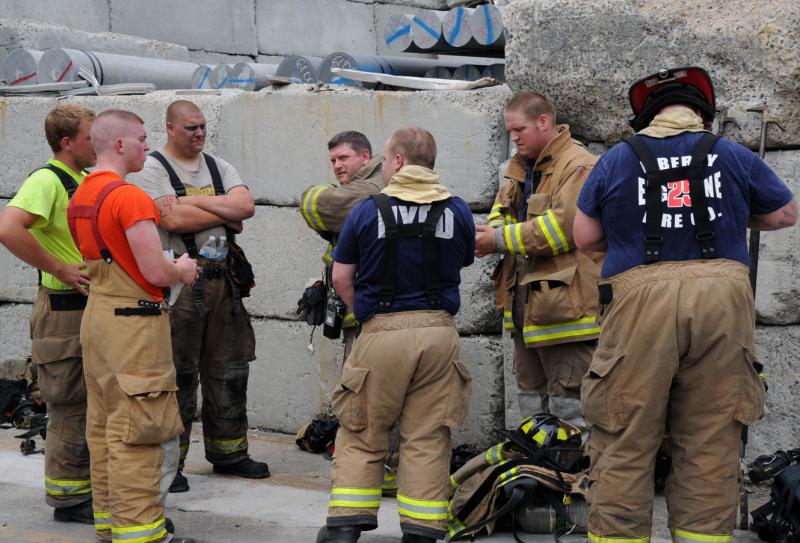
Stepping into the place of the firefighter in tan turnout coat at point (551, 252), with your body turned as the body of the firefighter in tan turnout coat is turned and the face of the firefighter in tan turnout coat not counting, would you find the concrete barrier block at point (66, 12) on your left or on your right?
on your right

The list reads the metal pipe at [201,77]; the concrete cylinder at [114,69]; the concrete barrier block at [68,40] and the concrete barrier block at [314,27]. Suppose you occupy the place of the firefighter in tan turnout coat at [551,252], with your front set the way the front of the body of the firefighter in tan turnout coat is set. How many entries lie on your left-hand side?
0

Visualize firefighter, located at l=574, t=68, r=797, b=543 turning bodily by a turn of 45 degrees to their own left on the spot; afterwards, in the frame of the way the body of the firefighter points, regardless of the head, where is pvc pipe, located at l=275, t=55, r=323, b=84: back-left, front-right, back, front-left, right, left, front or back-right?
front

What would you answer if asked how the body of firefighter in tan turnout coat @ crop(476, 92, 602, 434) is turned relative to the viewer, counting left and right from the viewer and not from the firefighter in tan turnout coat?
facing the viewer and to the left of the viewer

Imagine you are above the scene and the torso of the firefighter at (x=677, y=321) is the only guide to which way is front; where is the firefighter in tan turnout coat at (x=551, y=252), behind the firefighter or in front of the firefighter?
in front

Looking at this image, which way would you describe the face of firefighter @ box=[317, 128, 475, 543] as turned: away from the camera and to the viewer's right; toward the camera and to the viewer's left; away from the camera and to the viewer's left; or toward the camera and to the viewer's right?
away from the camera and to the viewer's left

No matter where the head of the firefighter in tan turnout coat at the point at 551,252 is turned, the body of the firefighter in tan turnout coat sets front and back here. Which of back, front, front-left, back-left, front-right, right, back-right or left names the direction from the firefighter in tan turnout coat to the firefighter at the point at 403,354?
front

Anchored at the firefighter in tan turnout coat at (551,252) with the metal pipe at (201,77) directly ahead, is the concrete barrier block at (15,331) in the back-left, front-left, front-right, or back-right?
front-left

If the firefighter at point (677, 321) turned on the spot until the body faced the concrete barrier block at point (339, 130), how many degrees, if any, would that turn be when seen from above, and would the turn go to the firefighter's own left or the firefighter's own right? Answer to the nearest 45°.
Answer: approximately 45° to the firefighter's own left

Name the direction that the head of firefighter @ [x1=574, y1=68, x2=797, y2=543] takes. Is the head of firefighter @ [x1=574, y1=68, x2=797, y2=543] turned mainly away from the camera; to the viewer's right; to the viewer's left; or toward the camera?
away from the camera

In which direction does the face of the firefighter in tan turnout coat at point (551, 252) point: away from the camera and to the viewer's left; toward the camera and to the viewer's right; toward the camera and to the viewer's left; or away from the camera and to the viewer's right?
toward the camera and to the viewer's left

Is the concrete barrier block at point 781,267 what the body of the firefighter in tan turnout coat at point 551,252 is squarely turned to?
no

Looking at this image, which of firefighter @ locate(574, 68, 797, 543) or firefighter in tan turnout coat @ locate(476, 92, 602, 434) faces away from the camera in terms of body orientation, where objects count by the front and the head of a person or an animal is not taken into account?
the firefighter

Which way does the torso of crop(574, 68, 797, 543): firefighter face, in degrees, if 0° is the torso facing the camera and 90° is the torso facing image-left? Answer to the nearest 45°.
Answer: approximately 180°

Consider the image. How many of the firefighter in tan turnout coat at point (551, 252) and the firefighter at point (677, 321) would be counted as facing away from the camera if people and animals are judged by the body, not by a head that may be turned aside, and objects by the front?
1
